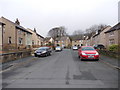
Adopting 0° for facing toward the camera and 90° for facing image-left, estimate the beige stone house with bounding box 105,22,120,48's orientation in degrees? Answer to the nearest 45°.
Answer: approximately 45°
